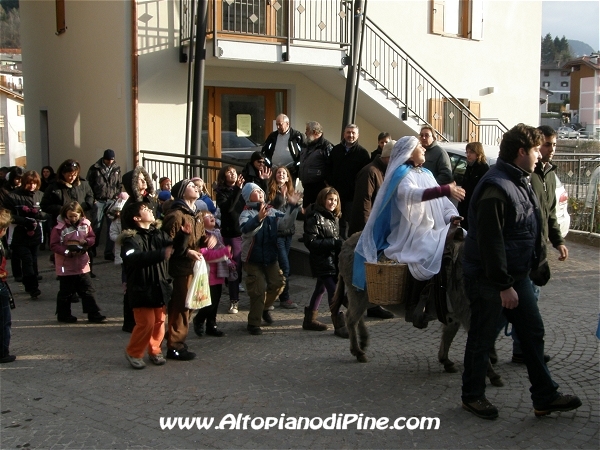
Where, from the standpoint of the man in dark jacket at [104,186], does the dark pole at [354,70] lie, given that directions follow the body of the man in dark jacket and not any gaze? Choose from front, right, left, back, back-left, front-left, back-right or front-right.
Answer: left

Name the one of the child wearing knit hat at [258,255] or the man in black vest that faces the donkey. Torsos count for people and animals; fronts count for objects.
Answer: the child wearing knit hat

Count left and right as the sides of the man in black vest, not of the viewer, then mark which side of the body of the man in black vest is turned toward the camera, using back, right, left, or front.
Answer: right

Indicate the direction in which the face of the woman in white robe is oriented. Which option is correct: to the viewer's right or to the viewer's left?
to the viewer's right

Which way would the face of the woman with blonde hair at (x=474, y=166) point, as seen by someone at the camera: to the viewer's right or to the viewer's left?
to the viewer's left

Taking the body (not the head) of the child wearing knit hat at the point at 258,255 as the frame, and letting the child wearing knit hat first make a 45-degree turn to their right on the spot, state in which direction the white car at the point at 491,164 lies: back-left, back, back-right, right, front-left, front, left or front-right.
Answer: back-left

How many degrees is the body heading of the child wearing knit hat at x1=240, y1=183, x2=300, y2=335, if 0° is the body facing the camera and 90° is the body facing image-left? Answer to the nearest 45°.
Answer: approximately 315°
